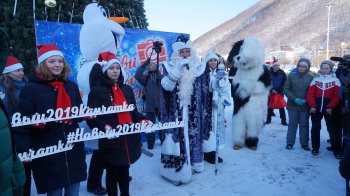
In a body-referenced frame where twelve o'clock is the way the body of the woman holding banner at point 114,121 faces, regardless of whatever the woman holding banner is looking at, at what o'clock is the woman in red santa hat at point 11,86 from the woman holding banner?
The woman in red santa hat is roughly at 5 o'clock from the woman holding banner.

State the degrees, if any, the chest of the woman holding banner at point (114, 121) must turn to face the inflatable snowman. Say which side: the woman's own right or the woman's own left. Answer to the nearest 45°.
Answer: approximately 135° to the woman's own left

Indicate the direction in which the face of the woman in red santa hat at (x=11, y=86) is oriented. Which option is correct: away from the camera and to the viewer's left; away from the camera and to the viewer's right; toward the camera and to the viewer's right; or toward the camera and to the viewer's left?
toward the camera and to the viewer's right

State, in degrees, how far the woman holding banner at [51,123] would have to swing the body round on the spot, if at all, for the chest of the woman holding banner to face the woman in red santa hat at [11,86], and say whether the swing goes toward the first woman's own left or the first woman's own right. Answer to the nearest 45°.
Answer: approximately 180°

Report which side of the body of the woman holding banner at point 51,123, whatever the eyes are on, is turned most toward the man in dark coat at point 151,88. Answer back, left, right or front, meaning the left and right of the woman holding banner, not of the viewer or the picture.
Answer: left

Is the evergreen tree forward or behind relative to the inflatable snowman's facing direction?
behind

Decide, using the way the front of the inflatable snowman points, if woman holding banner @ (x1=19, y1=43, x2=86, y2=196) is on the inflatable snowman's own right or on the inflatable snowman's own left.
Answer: on the inflatable snowman's own right

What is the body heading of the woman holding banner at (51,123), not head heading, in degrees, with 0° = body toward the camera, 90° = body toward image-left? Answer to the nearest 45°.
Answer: approximately 315°

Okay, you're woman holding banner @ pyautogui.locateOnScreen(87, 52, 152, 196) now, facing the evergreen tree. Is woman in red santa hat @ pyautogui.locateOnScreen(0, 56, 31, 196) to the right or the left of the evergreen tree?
left
